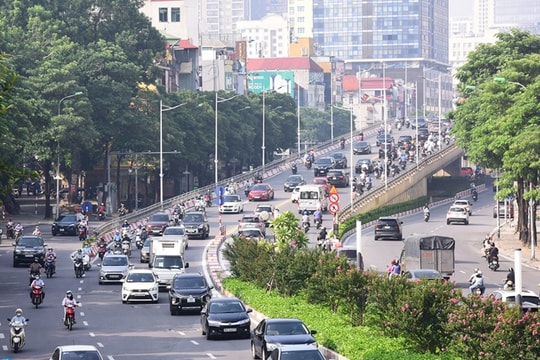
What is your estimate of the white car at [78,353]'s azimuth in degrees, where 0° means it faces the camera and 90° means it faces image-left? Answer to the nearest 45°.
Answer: approximately 0°

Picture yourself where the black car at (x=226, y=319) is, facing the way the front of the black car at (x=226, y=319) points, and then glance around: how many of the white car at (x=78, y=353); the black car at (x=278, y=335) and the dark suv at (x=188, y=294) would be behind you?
1

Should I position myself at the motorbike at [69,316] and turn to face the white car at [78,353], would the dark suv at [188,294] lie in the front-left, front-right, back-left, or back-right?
back-left

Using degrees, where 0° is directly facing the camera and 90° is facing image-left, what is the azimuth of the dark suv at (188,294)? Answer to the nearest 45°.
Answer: approximately 0°
